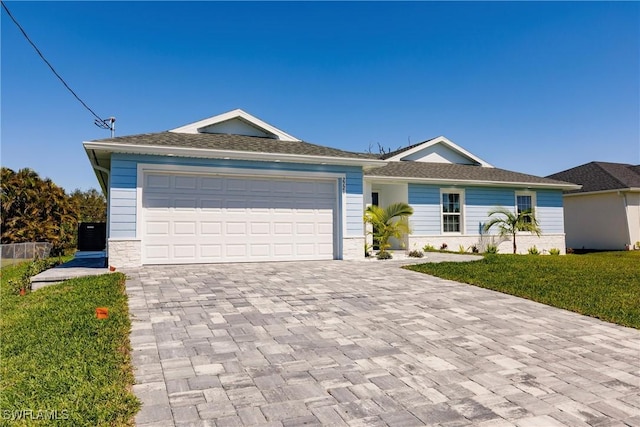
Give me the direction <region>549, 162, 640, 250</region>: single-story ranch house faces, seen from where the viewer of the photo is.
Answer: facing the viewer and to the right of the viewer

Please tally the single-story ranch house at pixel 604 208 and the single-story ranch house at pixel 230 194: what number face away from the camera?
0

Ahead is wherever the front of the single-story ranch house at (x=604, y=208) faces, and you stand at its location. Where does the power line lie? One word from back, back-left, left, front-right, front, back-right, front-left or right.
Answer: right

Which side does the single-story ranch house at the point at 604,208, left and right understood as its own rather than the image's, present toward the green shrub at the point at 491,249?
right

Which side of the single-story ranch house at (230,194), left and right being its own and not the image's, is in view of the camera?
front

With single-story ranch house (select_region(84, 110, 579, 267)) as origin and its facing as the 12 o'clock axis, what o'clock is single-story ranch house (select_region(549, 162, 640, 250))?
single-story ranch house (select_region(549, 162, 640, 250)) is roughly at 8 o'clock from single-story ranch house (select_region(84, 110, 579, 267)).

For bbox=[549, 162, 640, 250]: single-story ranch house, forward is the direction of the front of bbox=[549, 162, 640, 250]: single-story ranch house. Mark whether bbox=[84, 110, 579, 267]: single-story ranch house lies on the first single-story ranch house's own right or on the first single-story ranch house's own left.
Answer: on the first single-story ranch house's own right

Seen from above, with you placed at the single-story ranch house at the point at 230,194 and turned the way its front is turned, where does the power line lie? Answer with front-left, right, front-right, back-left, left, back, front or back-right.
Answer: right

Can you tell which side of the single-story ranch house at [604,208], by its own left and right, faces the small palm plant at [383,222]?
right

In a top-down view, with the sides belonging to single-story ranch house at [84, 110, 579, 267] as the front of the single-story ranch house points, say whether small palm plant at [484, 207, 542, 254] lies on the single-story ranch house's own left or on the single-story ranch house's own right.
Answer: on the single-story ranch house's own left
